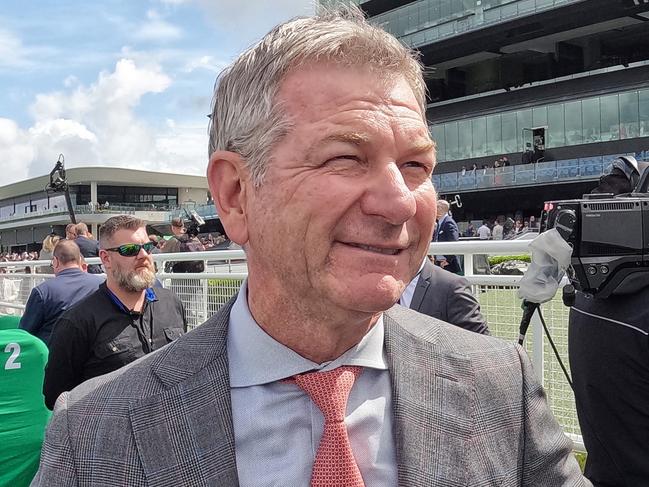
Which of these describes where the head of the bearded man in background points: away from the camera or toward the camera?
toward the camera

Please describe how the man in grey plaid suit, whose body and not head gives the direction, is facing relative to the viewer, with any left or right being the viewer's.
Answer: facing the viewer

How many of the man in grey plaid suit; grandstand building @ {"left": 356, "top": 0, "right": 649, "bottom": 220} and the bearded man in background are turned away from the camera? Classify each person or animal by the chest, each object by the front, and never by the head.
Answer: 0

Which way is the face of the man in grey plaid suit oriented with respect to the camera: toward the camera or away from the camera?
toward the camera

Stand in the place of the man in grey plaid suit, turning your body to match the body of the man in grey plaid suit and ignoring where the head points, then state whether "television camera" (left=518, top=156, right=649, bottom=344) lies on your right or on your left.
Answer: on your left

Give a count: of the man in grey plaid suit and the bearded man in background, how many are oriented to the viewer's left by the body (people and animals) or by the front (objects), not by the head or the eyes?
0

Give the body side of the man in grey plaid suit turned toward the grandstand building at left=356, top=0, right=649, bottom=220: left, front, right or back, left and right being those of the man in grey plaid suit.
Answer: back

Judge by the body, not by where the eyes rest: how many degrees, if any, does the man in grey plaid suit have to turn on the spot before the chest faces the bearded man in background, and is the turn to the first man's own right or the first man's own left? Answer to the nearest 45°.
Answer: approximately 135° to the first man's own right

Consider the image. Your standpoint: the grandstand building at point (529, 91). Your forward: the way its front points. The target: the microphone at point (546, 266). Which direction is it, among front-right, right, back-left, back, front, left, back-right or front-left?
front-left

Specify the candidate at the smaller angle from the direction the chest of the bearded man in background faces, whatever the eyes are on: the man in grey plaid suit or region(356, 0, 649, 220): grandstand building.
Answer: the man in grey plaid suit

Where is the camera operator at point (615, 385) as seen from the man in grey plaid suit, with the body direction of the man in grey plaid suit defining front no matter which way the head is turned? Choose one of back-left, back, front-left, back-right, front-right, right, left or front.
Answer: back-left

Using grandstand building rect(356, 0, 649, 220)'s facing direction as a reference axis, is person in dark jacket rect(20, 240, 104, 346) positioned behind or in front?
in front

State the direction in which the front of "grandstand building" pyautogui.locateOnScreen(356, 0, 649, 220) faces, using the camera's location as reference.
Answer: facing the viewer and to the left of the viewer

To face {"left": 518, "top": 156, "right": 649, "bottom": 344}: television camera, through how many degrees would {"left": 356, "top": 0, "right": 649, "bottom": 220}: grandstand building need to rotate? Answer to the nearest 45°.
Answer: approximately 45° to its left
